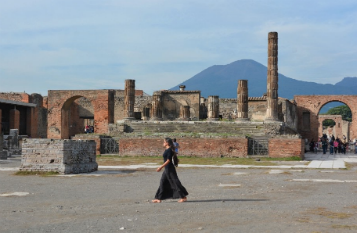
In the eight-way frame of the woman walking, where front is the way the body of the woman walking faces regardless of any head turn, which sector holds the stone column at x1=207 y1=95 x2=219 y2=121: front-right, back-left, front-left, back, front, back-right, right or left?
right

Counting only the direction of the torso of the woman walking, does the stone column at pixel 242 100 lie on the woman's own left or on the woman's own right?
on the woman's own right

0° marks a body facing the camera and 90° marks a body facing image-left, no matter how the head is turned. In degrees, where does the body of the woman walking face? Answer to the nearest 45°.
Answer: approximately 90°

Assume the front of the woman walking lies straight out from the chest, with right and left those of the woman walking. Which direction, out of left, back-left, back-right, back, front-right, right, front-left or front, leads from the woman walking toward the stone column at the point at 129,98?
right

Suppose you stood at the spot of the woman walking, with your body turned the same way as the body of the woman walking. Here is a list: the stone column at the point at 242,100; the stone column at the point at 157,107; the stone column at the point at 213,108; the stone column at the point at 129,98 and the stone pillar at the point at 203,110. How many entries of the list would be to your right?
5

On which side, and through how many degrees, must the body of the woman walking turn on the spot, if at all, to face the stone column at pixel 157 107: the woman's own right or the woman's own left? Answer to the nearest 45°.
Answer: approximately 90° to the woman's own right

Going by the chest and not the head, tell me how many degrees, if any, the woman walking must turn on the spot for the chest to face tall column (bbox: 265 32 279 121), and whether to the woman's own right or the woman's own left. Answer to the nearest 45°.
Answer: approximately 90° to the woman's own right
